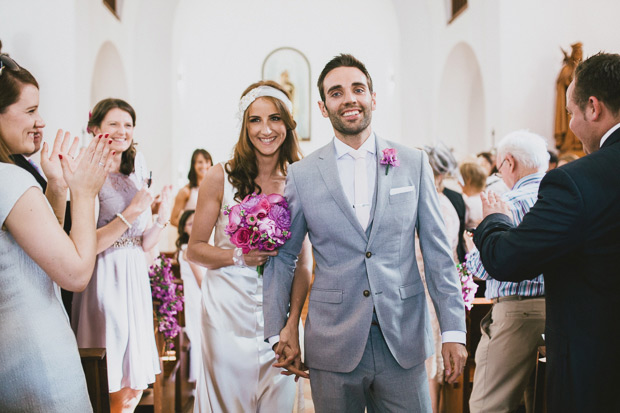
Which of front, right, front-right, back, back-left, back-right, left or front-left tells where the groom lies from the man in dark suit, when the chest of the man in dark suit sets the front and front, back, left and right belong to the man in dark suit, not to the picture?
front-left

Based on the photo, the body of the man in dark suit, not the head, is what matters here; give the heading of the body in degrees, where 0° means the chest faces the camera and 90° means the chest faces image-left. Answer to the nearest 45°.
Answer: approximately 135°

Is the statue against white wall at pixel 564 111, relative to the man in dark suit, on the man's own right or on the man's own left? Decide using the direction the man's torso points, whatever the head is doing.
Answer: on the man's own right

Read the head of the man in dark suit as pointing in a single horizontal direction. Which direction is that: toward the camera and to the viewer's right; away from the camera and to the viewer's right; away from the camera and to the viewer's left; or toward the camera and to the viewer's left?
away from the camera and to the viewer's left

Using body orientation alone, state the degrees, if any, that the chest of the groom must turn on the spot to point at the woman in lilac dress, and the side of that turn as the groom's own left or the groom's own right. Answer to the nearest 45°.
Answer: approximately 135° to the groom's own right

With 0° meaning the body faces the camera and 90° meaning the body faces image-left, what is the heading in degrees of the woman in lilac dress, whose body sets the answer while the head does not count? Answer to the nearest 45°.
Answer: approximately 315°

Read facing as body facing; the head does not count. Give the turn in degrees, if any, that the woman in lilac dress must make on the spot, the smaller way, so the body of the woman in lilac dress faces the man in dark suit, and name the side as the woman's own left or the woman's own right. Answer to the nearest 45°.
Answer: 0° — they already face them

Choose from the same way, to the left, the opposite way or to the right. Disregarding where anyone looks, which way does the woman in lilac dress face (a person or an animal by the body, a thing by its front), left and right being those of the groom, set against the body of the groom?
to the left

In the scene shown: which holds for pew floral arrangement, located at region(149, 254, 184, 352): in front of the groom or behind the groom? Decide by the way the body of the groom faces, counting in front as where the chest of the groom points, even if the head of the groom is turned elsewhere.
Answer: behind

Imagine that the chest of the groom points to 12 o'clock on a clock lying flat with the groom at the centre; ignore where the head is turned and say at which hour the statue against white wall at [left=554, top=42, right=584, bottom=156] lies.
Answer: The statue against white wall is roughly at 7 o'clock from the groom.

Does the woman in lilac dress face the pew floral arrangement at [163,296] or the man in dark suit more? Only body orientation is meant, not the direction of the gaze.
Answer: the man in dark suit

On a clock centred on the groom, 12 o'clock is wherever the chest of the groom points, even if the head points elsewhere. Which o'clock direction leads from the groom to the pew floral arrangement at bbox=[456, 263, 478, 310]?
The pew floral arrangement is roughly at 7 o'clock from the groom.

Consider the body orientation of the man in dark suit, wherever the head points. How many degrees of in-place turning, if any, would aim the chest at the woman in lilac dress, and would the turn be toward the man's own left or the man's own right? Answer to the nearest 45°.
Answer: approximately 45° to the man's own left

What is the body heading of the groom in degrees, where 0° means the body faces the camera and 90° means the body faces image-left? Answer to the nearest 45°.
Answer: approximately 0°

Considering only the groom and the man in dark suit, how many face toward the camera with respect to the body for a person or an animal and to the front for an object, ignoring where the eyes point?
1

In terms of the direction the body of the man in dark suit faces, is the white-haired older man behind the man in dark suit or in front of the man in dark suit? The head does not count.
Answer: in front
